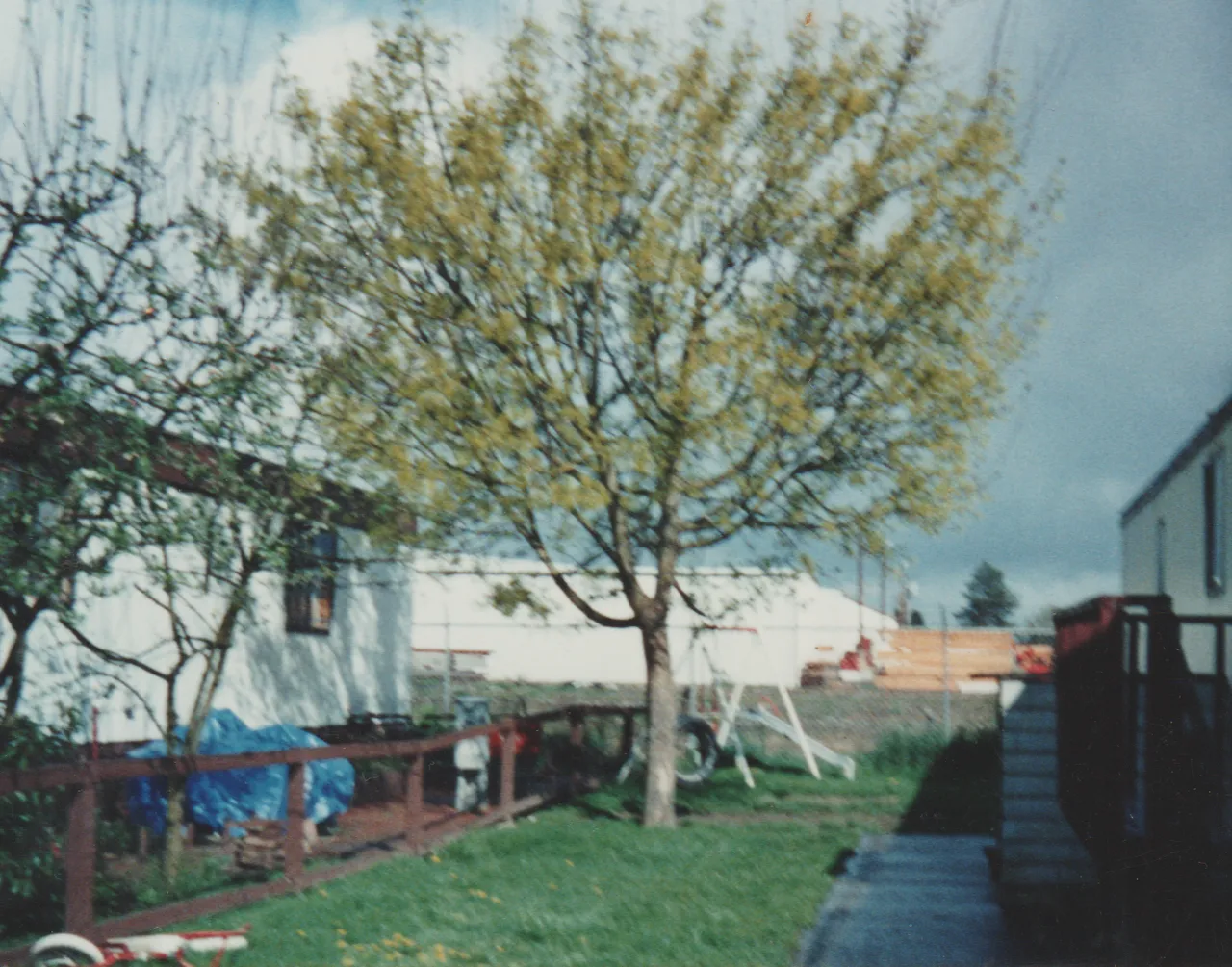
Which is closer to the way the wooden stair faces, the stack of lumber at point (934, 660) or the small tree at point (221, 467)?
the small tree

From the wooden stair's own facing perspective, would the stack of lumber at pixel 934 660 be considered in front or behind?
behind

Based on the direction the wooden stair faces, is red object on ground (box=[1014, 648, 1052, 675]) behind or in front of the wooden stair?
behind

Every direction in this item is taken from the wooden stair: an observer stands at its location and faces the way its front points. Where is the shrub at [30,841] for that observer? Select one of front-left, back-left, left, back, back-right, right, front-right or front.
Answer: front-right

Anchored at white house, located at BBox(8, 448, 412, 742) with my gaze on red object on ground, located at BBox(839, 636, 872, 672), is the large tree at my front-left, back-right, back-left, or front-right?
back-right

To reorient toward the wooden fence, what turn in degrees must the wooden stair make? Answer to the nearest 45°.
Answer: approximately 45° to its right
